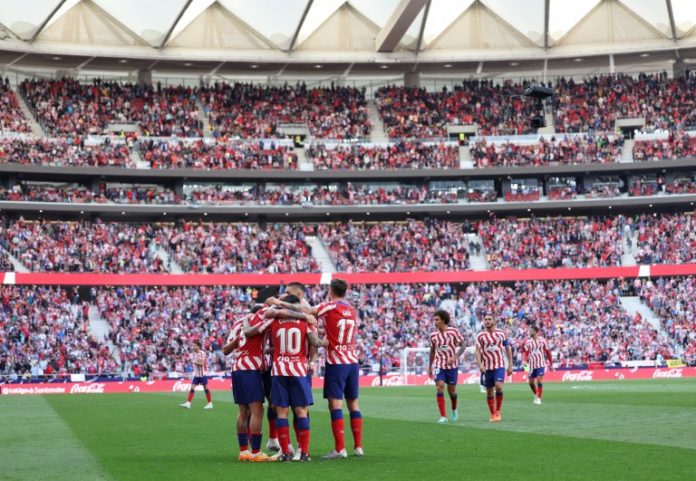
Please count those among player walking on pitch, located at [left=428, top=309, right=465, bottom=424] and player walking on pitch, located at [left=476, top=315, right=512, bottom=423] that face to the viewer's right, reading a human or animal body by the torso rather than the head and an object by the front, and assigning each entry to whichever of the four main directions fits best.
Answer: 0

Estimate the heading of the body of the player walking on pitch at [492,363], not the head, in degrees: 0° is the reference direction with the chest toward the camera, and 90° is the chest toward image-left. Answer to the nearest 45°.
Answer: approximately 0°

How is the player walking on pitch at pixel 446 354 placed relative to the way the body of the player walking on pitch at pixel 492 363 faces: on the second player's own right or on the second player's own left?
on the second player's own right

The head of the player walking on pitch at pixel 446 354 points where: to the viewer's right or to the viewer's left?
to the viewer's left

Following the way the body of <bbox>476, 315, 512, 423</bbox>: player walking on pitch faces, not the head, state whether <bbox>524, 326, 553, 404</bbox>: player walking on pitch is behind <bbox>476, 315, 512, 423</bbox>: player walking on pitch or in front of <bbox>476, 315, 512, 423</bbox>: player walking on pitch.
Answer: behind

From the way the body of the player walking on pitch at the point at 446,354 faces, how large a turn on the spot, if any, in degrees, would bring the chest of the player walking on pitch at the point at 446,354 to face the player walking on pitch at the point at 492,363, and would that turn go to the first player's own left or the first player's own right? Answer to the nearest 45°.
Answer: approximately 135° to the first player's own left
